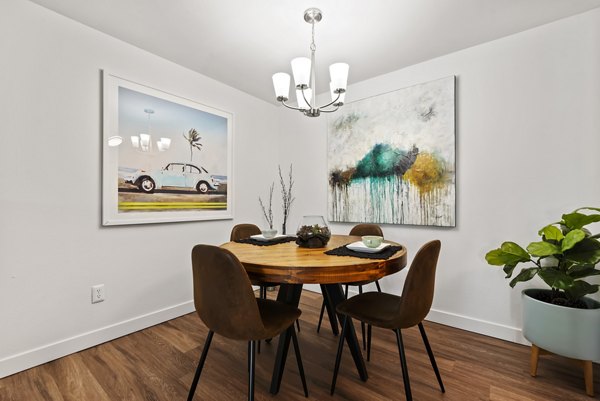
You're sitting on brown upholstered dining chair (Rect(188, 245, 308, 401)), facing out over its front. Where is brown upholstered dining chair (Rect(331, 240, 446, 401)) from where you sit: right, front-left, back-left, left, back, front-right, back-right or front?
front-right

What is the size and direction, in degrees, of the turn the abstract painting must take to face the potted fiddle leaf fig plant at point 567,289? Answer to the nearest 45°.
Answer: approximately 90° to its left

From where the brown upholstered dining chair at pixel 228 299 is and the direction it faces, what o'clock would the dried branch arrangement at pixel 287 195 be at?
The dried branch arrangement is roughly at 11 o'clock from the brown upholstered dining chair.

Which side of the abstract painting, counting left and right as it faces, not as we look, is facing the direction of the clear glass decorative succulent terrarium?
front

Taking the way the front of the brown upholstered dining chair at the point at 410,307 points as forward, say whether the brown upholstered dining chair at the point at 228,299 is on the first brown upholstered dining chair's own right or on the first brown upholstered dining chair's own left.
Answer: on the first brown upholstered dining chair's own left

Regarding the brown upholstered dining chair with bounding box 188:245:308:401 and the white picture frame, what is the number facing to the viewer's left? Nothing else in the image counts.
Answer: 0

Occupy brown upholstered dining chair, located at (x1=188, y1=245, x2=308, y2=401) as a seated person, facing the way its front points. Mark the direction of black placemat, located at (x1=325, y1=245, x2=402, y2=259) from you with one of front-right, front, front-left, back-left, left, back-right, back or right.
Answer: front-right

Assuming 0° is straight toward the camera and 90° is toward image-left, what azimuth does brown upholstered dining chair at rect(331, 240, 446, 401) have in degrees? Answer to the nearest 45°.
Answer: approximately 135°

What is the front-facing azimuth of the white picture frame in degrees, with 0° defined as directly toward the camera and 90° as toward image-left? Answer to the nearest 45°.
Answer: approximately 315°

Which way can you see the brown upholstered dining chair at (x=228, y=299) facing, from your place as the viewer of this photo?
facing away from the viewer and to the right of the viewer

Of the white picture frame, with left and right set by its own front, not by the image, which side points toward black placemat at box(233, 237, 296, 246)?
front

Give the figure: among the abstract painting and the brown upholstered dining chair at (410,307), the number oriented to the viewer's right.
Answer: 0
